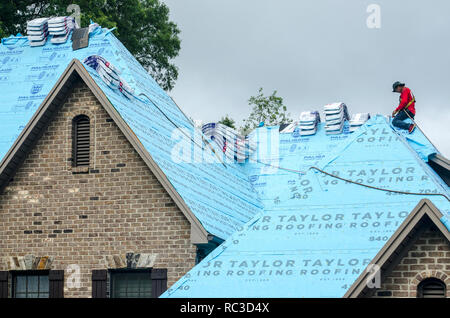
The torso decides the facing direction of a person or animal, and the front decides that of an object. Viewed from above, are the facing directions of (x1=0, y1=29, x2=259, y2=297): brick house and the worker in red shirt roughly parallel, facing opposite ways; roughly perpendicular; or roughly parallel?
roughly perpendicular

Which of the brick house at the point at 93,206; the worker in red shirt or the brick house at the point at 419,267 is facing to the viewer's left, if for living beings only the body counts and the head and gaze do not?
the worker in red shirt

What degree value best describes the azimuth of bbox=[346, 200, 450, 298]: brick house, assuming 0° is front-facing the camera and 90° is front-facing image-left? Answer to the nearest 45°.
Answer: approximately 0°

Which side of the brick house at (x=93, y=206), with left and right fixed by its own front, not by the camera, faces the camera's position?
front

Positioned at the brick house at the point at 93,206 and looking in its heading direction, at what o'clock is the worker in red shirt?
The worker in red shirt is roughly at 9 o'clock from the brick house.

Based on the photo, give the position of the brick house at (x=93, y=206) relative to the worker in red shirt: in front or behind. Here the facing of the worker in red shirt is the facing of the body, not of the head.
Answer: in front

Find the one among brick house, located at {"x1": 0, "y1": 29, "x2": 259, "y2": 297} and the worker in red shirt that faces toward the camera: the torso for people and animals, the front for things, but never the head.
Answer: the brick house

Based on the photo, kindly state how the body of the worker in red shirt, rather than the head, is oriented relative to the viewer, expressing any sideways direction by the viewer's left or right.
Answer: facing to the left of the viewer

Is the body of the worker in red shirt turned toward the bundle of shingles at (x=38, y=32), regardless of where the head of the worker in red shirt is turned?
yes

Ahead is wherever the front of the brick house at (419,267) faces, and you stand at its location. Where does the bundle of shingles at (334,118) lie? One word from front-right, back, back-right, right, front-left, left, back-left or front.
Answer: back
